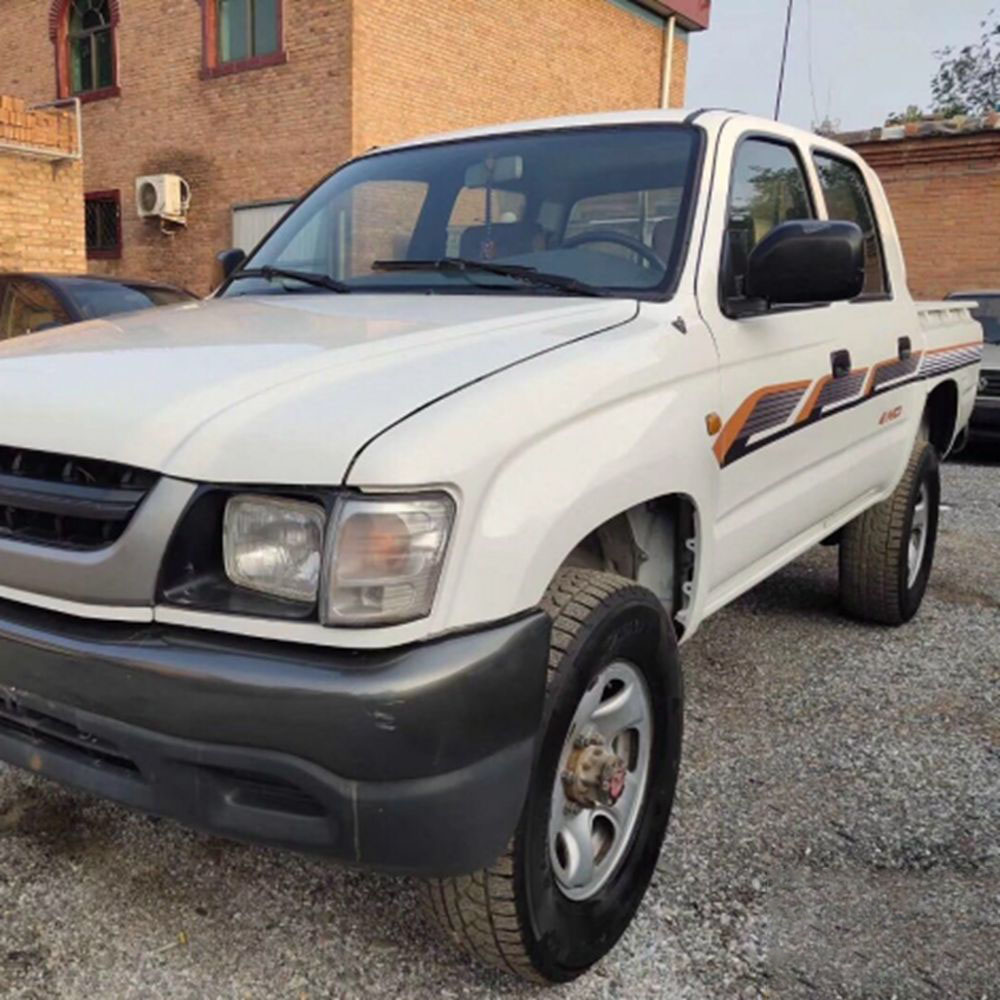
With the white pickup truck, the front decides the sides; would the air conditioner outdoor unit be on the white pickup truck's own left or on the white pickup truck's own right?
on the white pickup truck's own right

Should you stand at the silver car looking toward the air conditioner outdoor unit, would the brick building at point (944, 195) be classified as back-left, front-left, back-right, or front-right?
front-right

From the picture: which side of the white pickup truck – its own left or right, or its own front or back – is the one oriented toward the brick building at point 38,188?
right

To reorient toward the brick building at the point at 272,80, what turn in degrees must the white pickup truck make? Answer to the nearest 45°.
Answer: approximately 135° to its right

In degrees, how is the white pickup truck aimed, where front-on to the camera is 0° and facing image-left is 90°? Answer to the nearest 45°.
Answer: approximately 45°

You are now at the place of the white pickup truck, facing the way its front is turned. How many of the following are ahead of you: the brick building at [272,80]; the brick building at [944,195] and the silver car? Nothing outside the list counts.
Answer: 0

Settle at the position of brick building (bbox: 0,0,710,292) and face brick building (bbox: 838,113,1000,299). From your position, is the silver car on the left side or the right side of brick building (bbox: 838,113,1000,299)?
right

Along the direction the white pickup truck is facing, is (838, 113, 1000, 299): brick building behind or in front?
behind
